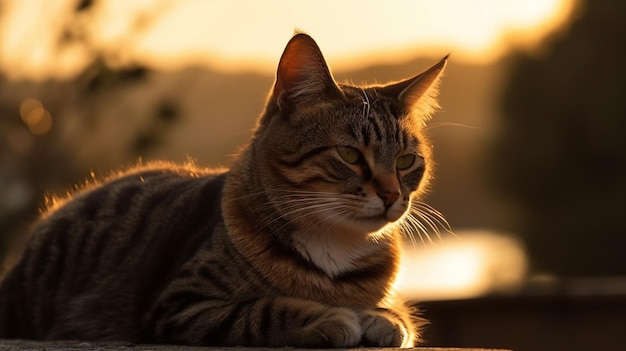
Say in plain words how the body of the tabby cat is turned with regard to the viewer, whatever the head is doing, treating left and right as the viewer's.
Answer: facing the viewer and to the right of the viewer

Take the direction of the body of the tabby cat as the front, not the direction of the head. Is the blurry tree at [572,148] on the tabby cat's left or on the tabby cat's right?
on the tabby cat's left

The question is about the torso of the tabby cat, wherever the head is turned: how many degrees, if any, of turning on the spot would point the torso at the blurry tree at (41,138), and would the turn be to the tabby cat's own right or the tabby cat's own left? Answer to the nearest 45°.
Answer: approximately 180°
